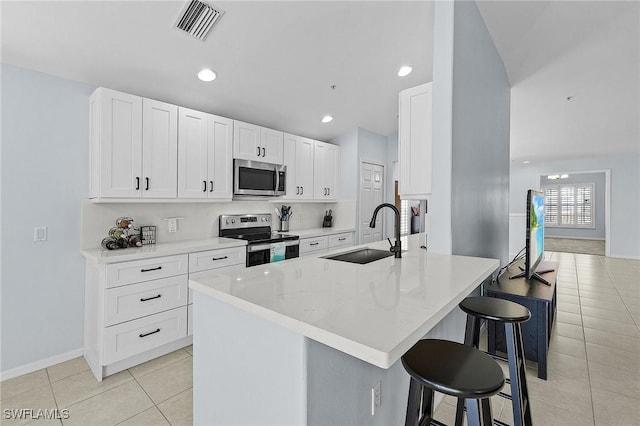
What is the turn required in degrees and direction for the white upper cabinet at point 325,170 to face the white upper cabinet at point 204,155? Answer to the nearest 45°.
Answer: approximately 90° to its right

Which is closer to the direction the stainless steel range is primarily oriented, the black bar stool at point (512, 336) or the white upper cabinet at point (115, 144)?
the black bar stool

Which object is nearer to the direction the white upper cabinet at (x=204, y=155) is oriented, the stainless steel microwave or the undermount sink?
the undermount sink

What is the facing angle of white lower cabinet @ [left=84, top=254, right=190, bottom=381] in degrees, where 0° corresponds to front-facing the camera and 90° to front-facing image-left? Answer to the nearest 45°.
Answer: approximately 315°

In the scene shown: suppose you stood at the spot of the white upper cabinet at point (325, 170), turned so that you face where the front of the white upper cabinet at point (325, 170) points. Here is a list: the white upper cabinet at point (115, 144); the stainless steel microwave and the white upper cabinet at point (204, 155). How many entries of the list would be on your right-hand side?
3

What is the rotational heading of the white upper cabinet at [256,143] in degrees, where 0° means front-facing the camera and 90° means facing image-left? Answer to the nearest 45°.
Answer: approximately 315°

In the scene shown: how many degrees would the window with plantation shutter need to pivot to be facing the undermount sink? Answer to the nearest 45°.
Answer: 0° — it already faces it

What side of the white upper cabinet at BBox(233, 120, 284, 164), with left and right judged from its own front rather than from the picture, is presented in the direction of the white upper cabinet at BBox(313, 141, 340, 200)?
left
